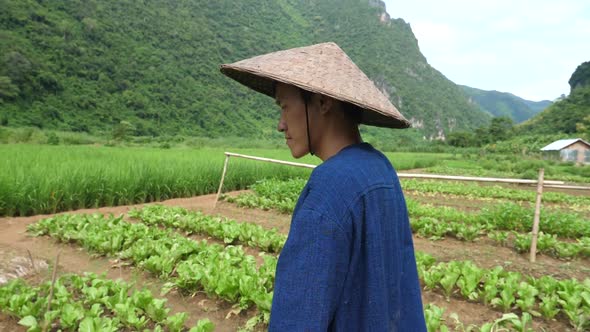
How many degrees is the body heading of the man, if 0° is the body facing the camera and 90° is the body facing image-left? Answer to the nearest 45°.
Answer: approximately 135°

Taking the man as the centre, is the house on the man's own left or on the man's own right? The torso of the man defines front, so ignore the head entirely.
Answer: on the man's own right
